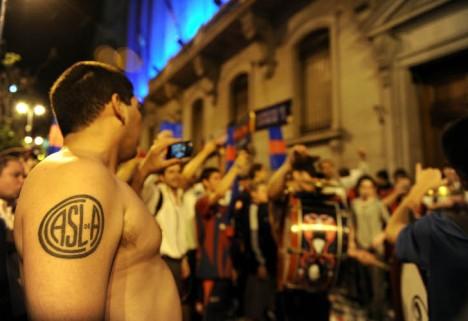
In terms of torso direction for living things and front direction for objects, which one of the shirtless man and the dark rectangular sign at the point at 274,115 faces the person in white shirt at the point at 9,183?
the dark rectangular sign

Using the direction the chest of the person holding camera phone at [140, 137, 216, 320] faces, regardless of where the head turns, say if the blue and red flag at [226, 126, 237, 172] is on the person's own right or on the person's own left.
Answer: on the person's own left

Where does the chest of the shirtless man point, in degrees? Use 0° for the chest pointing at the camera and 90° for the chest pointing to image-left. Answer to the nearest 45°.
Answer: approximately 270°

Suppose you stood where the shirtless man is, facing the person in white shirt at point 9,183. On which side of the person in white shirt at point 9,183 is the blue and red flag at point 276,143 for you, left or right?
right

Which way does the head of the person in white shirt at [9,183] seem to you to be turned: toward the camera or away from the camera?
toward the camera

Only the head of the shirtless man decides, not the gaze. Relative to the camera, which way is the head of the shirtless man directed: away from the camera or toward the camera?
away from the camera

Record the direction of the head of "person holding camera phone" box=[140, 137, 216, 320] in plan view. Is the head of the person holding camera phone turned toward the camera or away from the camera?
toward the camera

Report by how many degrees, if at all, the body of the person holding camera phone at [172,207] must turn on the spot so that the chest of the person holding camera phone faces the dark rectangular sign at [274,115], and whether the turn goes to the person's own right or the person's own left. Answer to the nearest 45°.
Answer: approximately 90° to the person's own left

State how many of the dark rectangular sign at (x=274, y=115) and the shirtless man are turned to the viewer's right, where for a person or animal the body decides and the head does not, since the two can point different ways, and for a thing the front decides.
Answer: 1

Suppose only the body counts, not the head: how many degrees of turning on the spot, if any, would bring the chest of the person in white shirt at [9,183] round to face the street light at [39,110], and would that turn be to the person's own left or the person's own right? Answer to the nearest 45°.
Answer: approximately 135° to the person's own left

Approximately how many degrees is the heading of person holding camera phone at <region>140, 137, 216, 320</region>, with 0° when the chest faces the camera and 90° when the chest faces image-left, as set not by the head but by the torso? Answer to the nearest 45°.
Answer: approximately 315°

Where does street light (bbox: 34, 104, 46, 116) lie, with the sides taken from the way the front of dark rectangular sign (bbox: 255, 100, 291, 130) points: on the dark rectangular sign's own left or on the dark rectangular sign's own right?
on the dark rectangular sign's own right

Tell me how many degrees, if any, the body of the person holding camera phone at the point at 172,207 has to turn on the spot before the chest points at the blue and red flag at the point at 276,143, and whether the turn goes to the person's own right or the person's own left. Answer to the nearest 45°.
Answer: approximately 90° to the person's own left

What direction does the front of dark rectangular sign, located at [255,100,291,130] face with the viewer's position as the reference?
facing the viewer and to the left of the viewer

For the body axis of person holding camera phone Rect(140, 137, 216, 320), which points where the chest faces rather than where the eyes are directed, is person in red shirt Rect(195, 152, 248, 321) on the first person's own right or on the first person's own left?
on the first person's own left

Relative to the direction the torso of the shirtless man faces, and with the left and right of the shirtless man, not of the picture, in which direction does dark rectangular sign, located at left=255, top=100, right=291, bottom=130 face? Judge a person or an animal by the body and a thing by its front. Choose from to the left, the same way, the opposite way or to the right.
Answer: the opposite way
